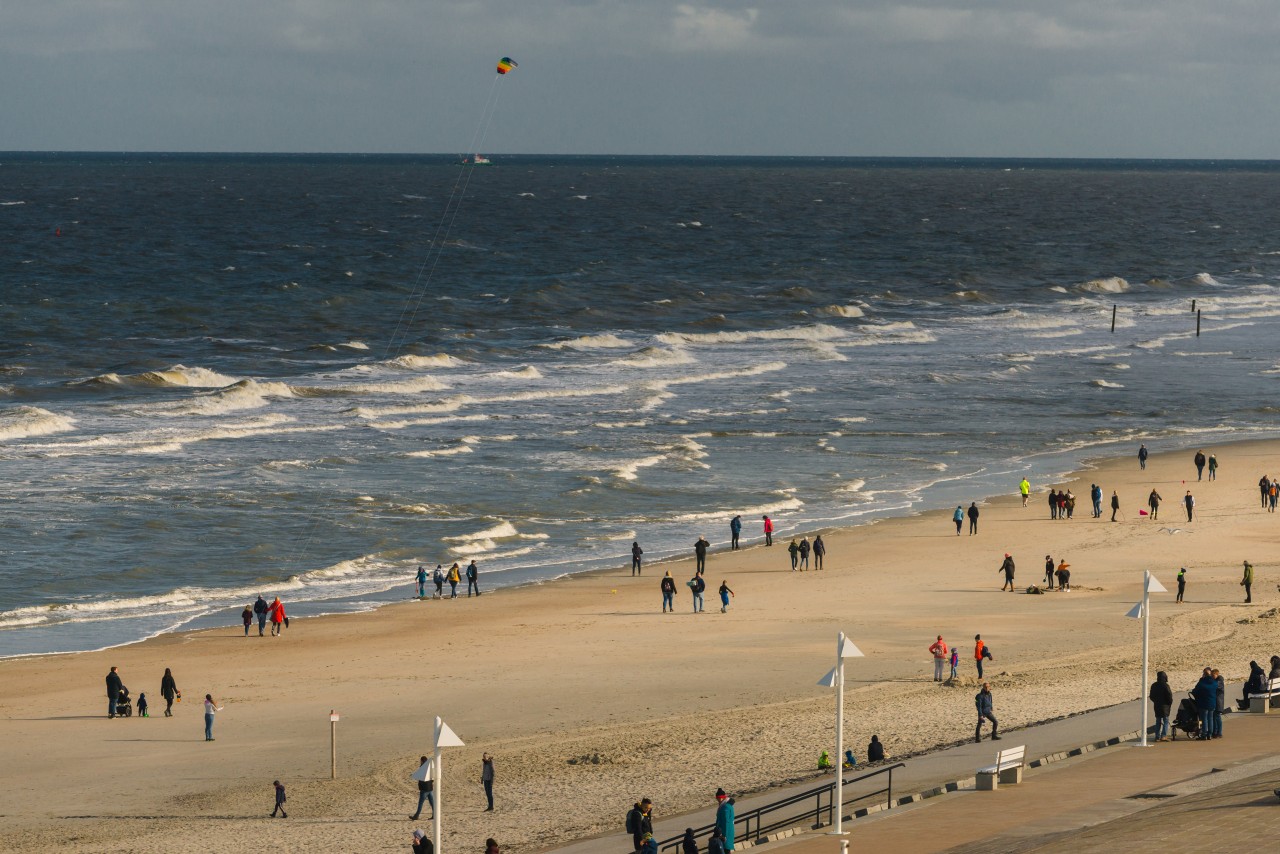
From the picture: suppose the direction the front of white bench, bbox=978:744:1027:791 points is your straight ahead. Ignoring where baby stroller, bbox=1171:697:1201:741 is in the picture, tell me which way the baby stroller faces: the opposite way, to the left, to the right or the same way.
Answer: the same way

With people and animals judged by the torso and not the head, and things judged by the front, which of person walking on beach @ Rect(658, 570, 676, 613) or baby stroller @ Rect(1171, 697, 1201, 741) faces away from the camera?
the person walking on beach

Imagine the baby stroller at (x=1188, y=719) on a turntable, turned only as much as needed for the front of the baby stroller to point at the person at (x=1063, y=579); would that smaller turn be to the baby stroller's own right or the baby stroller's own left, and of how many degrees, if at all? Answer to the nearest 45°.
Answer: approximately 135° to the baby stroller's own right

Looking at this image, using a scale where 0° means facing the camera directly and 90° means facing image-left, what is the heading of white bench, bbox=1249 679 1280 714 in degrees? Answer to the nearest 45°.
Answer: approximately 135°

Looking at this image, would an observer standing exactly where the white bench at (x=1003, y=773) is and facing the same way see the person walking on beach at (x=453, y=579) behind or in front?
in front

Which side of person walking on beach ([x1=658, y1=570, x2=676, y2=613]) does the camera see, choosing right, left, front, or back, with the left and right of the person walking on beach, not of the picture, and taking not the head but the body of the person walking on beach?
back

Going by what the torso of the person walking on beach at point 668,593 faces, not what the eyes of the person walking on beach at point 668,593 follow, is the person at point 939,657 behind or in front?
behind

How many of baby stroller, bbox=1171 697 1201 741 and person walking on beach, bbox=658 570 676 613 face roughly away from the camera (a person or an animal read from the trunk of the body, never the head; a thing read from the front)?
1

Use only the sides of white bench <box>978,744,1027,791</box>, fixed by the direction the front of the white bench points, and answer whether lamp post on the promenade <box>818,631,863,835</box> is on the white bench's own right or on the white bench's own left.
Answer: on the white bench's own left

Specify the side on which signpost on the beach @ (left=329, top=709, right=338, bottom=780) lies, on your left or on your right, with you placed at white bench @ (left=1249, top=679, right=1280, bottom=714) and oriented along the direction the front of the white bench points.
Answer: on your left

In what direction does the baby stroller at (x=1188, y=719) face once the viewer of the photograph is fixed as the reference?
facing the viewer and to the left of the viewer

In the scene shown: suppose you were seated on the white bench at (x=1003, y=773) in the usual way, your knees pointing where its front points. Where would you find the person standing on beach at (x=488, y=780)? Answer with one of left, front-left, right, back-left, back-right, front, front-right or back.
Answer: front-left

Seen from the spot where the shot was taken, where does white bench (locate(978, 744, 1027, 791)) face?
facing away from the viewer and to the left of the viewer
